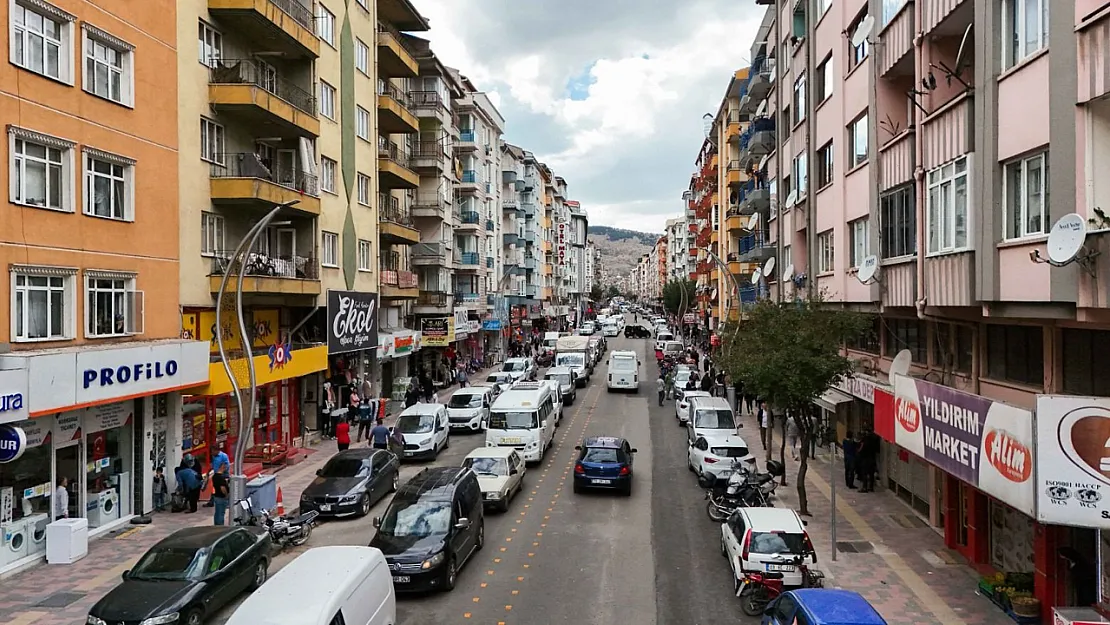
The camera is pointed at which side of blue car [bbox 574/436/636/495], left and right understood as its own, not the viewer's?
back

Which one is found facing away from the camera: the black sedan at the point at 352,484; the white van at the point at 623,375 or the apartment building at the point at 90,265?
the white van

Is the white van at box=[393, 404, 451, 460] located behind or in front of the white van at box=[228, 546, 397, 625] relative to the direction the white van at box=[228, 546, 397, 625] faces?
behind

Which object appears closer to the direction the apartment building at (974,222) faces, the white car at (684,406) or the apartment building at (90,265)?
the apartment building

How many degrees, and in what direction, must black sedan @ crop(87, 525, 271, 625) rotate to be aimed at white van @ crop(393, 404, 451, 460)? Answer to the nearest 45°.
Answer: approximately 180°

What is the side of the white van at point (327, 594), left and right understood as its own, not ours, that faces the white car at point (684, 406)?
back

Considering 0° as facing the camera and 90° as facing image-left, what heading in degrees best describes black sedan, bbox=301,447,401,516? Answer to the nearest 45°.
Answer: approximately 45°

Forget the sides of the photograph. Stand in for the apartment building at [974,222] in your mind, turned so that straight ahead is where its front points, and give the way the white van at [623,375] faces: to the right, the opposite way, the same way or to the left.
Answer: to the right

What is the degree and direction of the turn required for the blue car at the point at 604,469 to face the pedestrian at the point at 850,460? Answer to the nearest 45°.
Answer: approximately 90° to its right

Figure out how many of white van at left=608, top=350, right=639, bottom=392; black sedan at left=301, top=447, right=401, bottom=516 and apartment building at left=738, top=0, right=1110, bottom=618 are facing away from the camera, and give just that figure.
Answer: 1

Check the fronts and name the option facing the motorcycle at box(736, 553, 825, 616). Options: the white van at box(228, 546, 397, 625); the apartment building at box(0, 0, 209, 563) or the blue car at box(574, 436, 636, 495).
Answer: the apartment building

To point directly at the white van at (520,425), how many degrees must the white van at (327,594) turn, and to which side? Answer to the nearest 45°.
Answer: approximately 180°

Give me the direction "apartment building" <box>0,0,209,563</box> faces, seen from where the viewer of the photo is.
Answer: facing the viewer and to the right of the viewer

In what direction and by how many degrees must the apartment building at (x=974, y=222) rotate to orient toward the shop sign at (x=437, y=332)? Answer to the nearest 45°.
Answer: approximately 90° to its right

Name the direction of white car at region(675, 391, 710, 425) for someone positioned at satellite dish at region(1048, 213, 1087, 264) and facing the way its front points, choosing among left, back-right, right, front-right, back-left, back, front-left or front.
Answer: right
